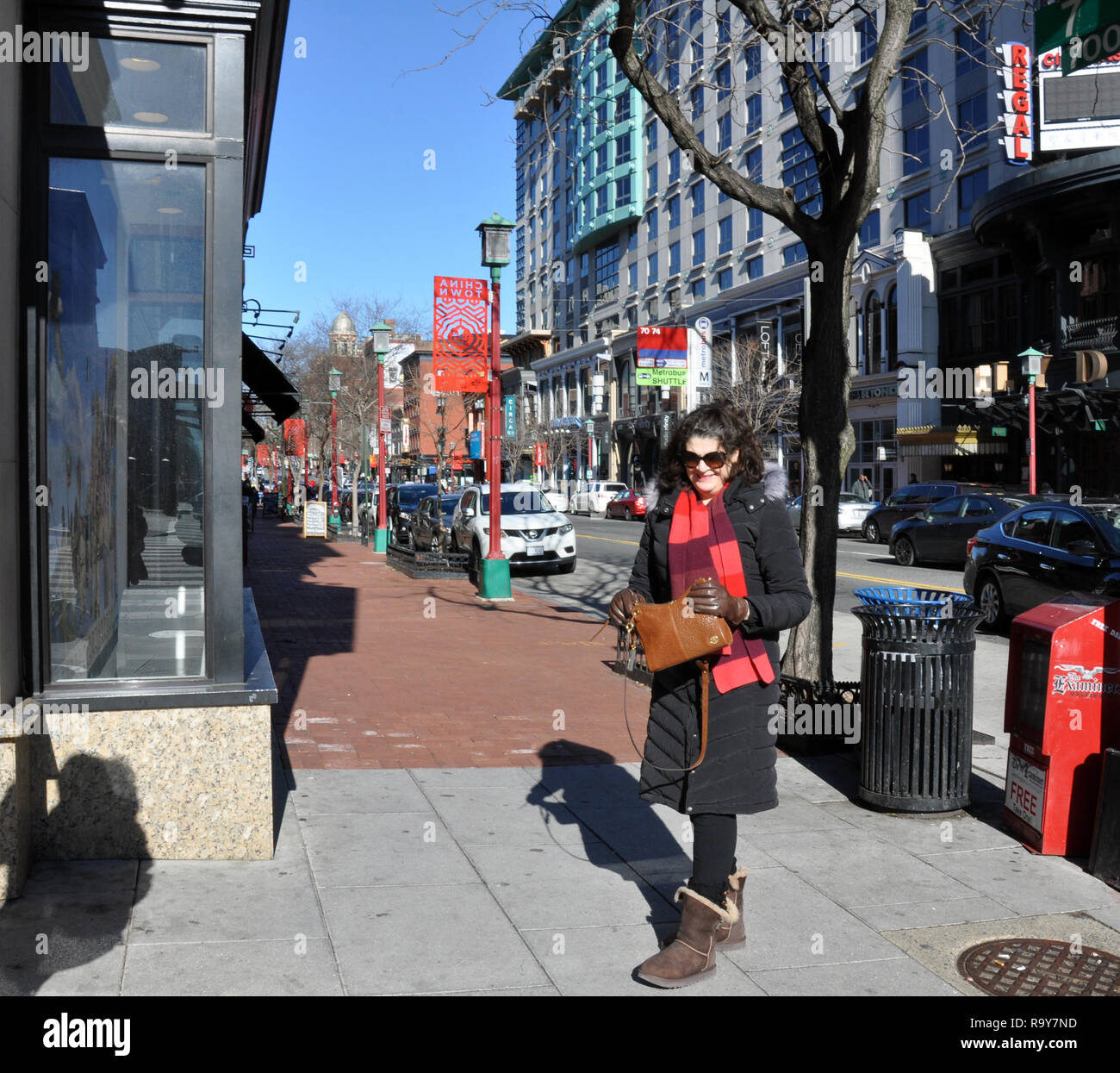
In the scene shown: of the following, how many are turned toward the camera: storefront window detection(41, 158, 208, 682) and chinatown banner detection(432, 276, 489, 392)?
1

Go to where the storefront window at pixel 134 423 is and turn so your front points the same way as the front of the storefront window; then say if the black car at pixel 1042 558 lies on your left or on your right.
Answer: on your left

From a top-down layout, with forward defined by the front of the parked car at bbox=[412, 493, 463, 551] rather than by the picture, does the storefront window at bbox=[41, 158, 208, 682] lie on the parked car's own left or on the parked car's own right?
on the parked car's own right

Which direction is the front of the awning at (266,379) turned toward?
to the viewer's right

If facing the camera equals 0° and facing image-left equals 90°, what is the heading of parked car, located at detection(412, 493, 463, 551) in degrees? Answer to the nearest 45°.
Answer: approximately 315°

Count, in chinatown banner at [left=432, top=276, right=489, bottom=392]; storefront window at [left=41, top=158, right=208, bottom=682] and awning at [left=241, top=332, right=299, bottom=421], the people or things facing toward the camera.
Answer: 1

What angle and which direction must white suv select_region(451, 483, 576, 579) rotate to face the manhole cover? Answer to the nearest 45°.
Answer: approximately 45° to its right

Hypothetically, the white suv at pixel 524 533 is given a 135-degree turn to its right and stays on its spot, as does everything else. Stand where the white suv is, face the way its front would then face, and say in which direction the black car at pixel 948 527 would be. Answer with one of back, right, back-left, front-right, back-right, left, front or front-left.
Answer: back
